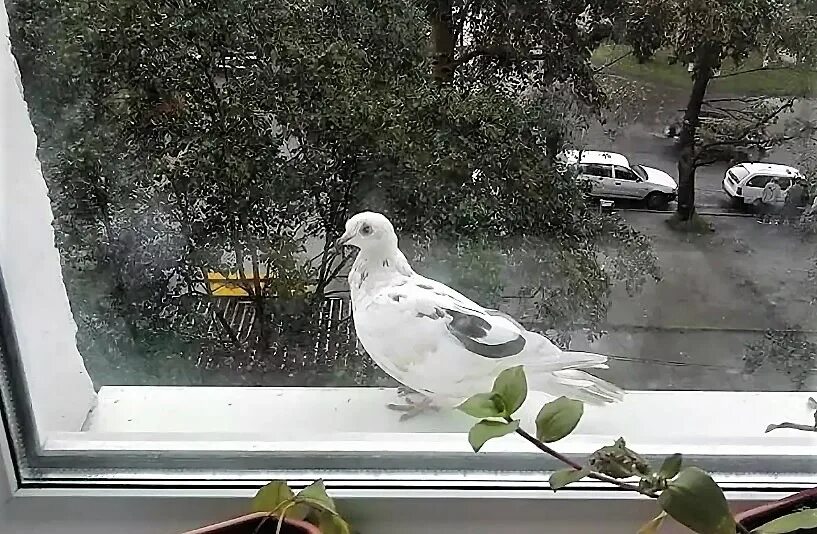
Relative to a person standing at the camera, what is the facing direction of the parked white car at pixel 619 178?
facing to the right of the viewer

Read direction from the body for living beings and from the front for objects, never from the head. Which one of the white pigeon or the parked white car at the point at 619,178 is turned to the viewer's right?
the parked white car

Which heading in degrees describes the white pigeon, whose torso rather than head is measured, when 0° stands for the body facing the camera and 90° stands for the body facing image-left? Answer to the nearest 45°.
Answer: approximately 90°

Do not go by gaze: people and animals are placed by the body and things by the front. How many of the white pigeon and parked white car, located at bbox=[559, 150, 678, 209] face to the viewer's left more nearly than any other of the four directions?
1

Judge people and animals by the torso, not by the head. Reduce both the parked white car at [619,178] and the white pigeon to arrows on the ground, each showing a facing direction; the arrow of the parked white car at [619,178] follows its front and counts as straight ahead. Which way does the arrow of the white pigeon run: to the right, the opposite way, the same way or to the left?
the opposite way
